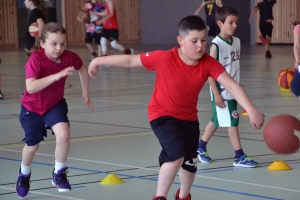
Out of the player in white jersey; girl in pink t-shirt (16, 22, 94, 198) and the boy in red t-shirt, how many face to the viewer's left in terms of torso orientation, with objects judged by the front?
0

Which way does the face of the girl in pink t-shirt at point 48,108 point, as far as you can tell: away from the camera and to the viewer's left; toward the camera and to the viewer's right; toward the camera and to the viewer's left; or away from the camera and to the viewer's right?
toward the camera and to the viewer's right

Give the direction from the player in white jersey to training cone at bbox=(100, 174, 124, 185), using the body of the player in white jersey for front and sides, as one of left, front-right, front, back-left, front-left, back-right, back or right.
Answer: right

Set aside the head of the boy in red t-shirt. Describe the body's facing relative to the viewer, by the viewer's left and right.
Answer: facing the viewer and to the right of the viewer

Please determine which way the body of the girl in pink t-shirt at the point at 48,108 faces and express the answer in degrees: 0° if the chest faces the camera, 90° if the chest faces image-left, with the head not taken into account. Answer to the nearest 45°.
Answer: approximately 315°

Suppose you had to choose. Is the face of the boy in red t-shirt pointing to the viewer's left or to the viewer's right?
to the viewer's right

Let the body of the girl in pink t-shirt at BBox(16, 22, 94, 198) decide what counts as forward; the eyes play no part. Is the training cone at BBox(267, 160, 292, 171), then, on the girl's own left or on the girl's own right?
on the girl's own left

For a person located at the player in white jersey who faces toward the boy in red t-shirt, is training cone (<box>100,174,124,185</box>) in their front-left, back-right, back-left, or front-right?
front-right

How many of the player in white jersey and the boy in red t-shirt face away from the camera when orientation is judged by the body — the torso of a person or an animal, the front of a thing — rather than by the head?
0

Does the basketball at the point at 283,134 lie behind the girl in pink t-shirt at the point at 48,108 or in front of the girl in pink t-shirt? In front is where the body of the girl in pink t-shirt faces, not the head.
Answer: in front

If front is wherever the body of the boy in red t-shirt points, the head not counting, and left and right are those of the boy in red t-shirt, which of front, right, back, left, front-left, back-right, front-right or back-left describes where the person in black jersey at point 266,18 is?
back-left

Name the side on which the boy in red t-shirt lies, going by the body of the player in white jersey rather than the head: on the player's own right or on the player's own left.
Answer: on the player's own right
